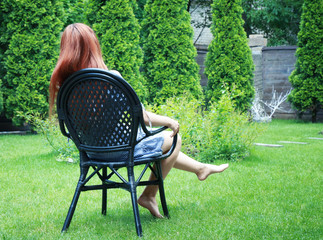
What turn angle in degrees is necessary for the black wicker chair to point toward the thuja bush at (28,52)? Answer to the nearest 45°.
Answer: approximately 45° to its left

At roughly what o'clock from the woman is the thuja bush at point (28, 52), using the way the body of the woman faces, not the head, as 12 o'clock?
The thuja bush is roughly at 10 o'clock from the woman.

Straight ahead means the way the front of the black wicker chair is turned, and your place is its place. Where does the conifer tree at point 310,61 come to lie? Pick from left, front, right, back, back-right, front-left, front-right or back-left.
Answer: front

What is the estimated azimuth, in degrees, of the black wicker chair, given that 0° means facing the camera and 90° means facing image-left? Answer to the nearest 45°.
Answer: approximately 225°

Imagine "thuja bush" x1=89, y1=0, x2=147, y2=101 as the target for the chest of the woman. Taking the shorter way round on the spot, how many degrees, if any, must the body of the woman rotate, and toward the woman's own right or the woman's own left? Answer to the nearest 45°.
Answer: approximately 45° to the woman's own left

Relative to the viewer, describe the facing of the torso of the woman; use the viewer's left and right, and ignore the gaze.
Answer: facing away from the viewer and to the right of the viewer

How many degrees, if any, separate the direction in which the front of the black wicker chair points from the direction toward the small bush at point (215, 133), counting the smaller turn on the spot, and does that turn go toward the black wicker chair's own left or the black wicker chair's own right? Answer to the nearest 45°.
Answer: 0° — it already faces it

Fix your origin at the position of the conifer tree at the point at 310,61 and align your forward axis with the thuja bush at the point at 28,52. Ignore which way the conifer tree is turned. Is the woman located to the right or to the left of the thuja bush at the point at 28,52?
left

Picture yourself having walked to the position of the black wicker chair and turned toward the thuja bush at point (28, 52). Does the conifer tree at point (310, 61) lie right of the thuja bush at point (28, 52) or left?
right

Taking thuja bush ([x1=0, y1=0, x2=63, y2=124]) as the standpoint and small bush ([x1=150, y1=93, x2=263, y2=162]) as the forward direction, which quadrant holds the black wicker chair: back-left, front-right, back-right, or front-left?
front-right

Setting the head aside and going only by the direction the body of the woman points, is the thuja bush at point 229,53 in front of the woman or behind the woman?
in front

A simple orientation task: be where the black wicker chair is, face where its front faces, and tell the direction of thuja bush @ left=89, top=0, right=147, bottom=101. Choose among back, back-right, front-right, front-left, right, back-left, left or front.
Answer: front-left
